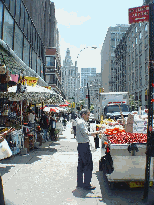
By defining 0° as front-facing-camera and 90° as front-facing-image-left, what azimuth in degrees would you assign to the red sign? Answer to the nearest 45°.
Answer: approximately 0°

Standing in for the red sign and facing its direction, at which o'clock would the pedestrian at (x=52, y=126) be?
The pedestrian is roughly at 5 o'clock from the red sign.

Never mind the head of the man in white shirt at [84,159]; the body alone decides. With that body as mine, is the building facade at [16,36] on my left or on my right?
on my left

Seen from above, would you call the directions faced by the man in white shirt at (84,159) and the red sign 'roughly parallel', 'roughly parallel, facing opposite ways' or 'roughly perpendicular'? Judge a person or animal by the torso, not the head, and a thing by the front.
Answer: roughly perpendicular

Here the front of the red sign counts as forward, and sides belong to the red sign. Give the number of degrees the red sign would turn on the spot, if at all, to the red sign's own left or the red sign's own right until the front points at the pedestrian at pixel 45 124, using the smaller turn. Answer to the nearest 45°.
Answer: approximately 135° to the red sign's own right
